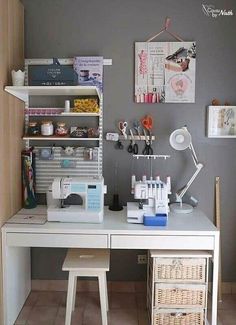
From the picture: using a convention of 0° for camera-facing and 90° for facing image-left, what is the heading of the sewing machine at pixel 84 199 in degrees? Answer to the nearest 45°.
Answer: approximately 0°

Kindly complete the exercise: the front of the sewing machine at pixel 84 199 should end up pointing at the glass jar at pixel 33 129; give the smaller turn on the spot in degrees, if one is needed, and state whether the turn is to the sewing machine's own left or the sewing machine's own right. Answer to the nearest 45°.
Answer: approximately 135° to the sewing machine's own right

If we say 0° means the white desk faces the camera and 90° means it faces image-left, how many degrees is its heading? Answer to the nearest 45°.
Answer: approximately 0°

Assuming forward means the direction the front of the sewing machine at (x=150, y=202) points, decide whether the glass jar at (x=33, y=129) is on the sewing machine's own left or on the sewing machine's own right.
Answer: on the sewing machine's own right
